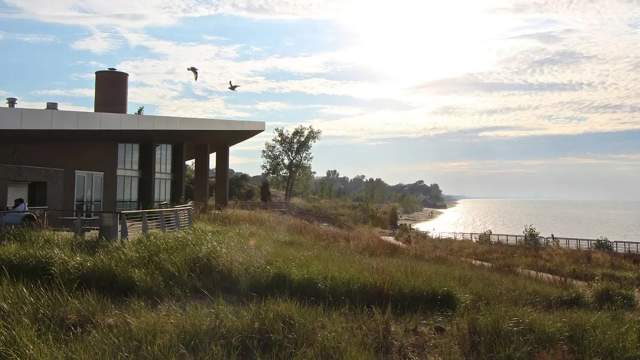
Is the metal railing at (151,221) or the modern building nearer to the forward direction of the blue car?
the metal railing

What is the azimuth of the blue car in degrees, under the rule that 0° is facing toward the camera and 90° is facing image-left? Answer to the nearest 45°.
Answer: approximately 270°

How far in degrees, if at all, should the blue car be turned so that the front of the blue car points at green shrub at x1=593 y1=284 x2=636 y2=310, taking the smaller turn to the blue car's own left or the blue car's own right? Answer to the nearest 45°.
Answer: approximately 45° to the blue car's own right
